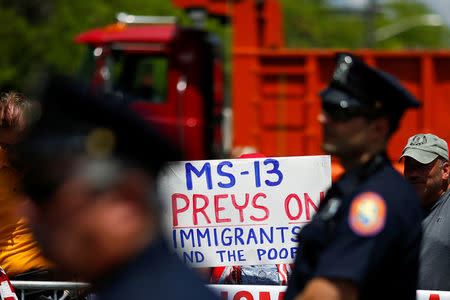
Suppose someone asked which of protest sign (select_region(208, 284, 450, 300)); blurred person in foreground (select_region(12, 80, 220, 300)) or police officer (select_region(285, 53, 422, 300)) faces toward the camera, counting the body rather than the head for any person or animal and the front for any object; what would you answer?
the protest sign

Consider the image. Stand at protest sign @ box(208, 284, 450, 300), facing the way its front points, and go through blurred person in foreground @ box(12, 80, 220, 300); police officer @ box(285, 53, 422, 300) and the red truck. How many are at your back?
1

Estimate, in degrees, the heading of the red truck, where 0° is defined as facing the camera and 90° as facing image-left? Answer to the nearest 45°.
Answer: approximately 90°

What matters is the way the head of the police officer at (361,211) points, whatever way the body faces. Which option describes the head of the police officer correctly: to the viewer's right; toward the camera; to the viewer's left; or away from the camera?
to the viewer's left

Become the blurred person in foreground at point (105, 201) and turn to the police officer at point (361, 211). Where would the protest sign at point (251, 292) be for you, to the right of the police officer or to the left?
left

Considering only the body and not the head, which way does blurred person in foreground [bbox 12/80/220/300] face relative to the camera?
to the viewer's left

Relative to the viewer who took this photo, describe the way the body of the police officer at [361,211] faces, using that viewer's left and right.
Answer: facing to the left of the viewer

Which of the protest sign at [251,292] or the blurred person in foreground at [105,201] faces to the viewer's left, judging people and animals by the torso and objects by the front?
the blurred person in foreground

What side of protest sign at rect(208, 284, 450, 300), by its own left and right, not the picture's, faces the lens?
front

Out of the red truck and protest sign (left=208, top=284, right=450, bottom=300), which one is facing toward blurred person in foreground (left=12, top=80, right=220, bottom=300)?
the protest sign

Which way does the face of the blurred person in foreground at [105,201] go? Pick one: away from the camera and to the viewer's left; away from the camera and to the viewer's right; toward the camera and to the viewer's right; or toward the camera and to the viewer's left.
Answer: toward the camera and to the viewer's left
